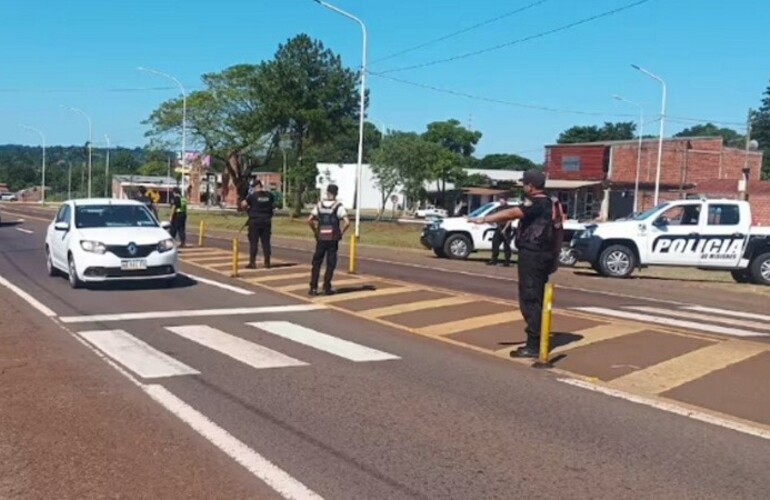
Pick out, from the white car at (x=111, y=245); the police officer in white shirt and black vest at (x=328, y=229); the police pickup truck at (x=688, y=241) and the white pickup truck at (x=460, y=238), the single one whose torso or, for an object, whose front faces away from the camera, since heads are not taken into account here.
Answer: the police officer in white shirt and black vest

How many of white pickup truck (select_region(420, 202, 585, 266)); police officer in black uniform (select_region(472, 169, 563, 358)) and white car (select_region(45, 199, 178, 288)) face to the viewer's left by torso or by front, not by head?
2

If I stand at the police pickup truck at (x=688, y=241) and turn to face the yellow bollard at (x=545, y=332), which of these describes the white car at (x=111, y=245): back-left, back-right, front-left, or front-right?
front-right

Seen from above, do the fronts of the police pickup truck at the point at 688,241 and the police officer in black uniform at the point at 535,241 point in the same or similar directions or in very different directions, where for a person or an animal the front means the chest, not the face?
same or similar directions

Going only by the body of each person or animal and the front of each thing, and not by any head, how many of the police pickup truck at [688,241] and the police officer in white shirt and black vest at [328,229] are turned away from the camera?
1

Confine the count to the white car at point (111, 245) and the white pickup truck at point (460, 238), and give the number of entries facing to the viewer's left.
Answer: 1

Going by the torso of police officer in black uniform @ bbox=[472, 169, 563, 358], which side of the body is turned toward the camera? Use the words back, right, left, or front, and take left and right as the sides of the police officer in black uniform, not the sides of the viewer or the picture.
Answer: left

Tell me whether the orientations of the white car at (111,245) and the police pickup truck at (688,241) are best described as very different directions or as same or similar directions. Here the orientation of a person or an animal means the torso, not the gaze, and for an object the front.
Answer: very different directions

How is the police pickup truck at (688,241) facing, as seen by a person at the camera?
facing to the left of the viewer

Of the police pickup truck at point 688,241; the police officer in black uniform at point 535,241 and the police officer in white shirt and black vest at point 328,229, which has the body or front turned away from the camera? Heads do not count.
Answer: the police officer in white shirt and black vest at point 328,229

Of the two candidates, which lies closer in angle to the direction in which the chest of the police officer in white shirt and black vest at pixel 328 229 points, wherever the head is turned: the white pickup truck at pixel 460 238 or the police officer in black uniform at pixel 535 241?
the white pickup truck

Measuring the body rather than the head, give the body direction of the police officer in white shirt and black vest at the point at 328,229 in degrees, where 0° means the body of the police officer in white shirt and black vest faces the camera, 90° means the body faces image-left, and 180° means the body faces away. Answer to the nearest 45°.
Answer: approximately 180°

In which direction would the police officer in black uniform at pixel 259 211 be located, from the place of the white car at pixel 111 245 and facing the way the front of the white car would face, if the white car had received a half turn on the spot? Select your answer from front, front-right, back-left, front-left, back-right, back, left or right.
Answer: right

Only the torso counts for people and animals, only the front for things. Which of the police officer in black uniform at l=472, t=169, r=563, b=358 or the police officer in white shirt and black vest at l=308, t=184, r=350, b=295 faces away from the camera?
the police officer in white shirt and black vest at l=308, t=184, r=350, b=295
